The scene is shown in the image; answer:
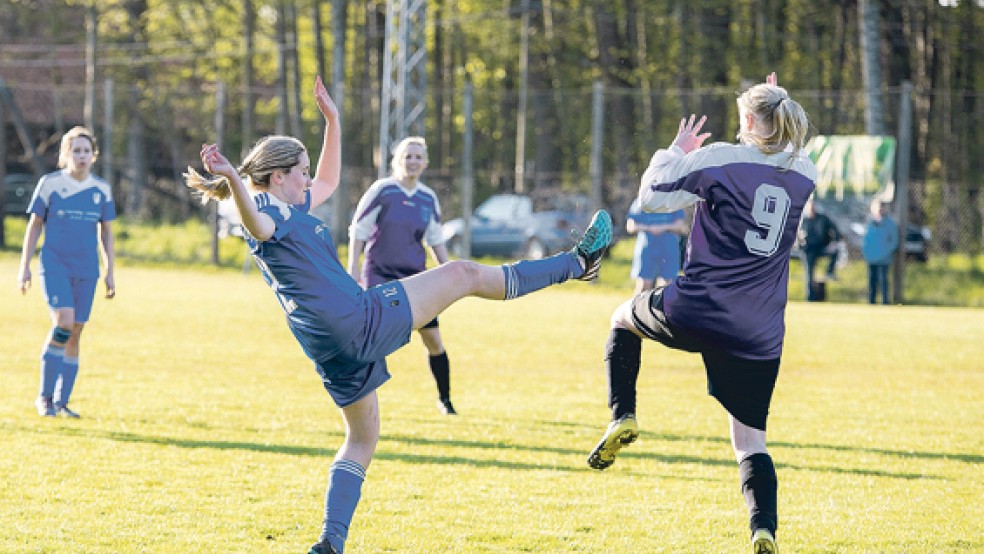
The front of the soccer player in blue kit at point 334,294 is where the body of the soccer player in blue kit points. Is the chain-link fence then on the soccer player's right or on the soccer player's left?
on the soccer player's left

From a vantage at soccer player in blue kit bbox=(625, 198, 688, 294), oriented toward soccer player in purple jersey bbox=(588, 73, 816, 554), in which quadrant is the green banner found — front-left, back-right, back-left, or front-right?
back-left

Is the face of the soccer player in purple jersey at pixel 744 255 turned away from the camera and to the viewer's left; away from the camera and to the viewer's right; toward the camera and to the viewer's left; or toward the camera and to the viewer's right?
away from the camera and to the viewer's left

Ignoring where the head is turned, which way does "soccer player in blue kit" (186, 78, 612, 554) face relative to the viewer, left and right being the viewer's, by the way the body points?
facing to the right of the viewer

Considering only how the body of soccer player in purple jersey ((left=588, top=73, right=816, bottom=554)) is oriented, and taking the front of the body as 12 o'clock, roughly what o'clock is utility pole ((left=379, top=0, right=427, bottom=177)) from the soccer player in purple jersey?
The utility pole is roughly at 1 o'clock from the soccer player in purple jersey.

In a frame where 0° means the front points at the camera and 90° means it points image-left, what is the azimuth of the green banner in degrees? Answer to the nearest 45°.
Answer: approximately 0°

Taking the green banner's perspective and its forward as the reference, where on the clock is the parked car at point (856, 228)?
The parked car is roughly at 6 o'clock from the green banner.

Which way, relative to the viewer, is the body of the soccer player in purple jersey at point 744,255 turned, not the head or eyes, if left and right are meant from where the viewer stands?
facing away from the viewer and to the left of the viewer

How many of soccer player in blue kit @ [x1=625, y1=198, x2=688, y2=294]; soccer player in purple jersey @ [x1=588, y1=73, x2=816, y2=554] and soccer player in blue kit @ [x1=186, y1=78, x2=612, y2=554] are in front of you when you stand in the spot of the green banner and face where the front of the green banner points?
3
